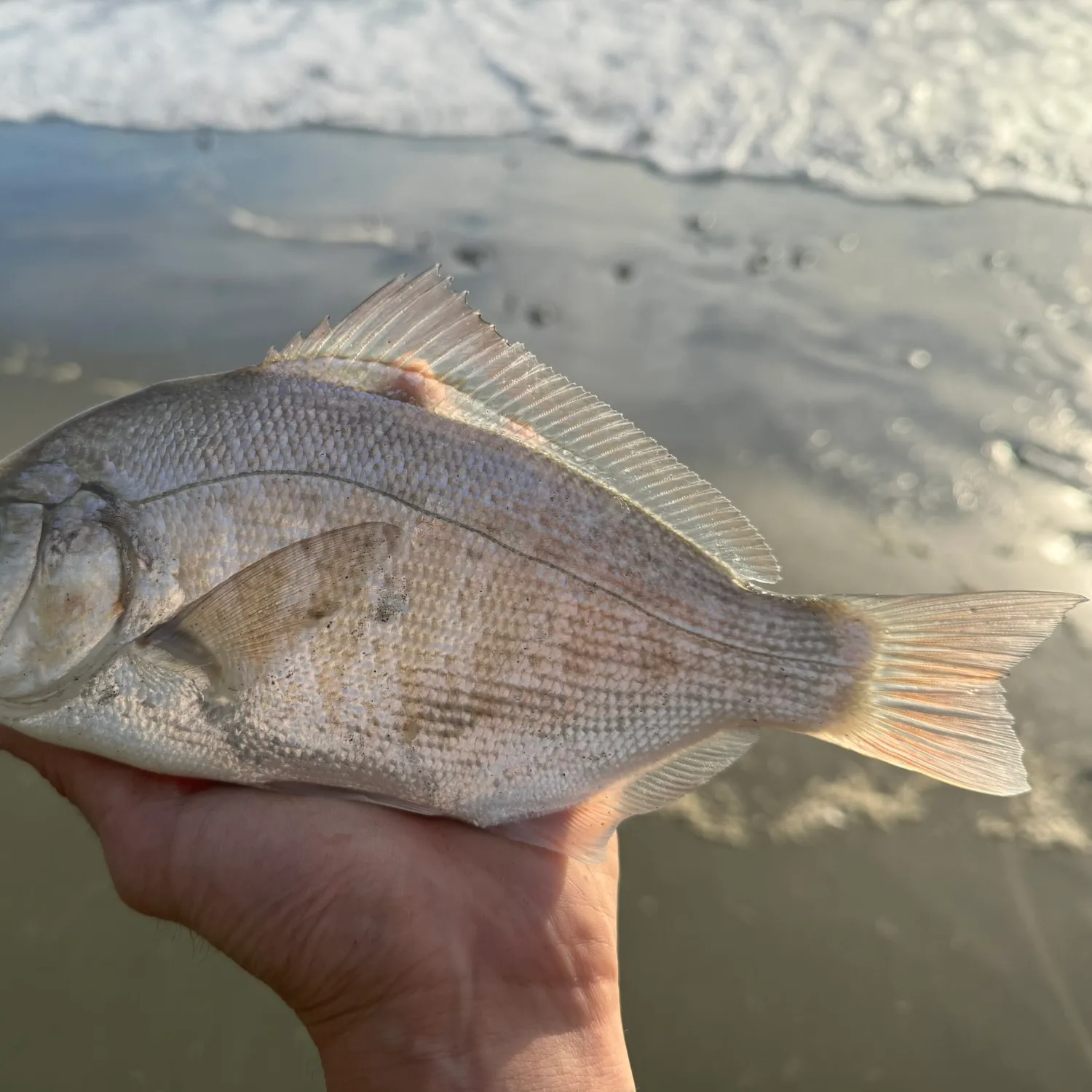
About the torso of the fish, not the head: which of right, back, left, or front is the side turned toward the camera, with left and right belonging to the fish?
left
